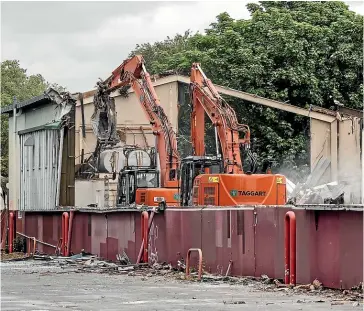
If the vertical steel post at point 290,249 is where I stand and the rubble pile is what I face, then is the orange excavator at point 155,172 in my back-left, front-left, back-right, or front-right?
front-left

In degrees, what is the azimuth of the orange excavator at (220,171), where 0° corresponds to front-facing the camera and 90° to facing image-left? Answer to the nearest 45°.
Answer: approximately 135°

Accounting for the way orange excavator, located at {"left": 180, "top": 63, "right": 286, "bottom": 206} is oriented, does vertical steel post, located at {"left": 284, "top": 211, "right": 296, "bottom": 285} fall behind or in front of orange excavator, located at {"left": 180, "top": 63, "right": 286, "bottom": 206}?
behind

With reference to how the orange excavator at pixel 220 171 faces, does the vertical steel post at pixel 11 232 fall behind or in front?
in front

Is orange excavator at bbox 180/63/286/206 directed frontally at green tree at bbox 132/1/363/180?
no

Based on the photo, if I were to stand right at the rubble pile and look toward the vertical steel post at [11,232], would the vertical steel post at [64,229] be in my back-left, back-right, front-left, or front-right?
front-left

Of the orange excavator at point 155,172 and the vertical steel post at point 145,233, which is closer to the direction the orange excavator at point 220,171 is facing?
the orange excavator

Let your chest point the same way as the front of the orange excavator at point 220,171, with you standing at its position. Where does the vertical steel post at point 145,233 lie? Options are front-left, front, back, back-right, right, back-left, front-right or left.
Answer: left

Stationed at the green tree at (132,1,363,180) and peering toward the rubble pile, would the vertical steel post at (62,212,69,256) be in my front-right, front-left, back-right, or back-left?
front-right

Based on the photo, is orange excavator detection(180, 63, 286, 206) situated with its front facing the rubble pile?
no

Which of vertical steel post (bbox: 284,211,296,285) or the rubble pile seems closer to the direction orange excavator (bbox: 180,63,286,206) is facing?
the rubble pile
